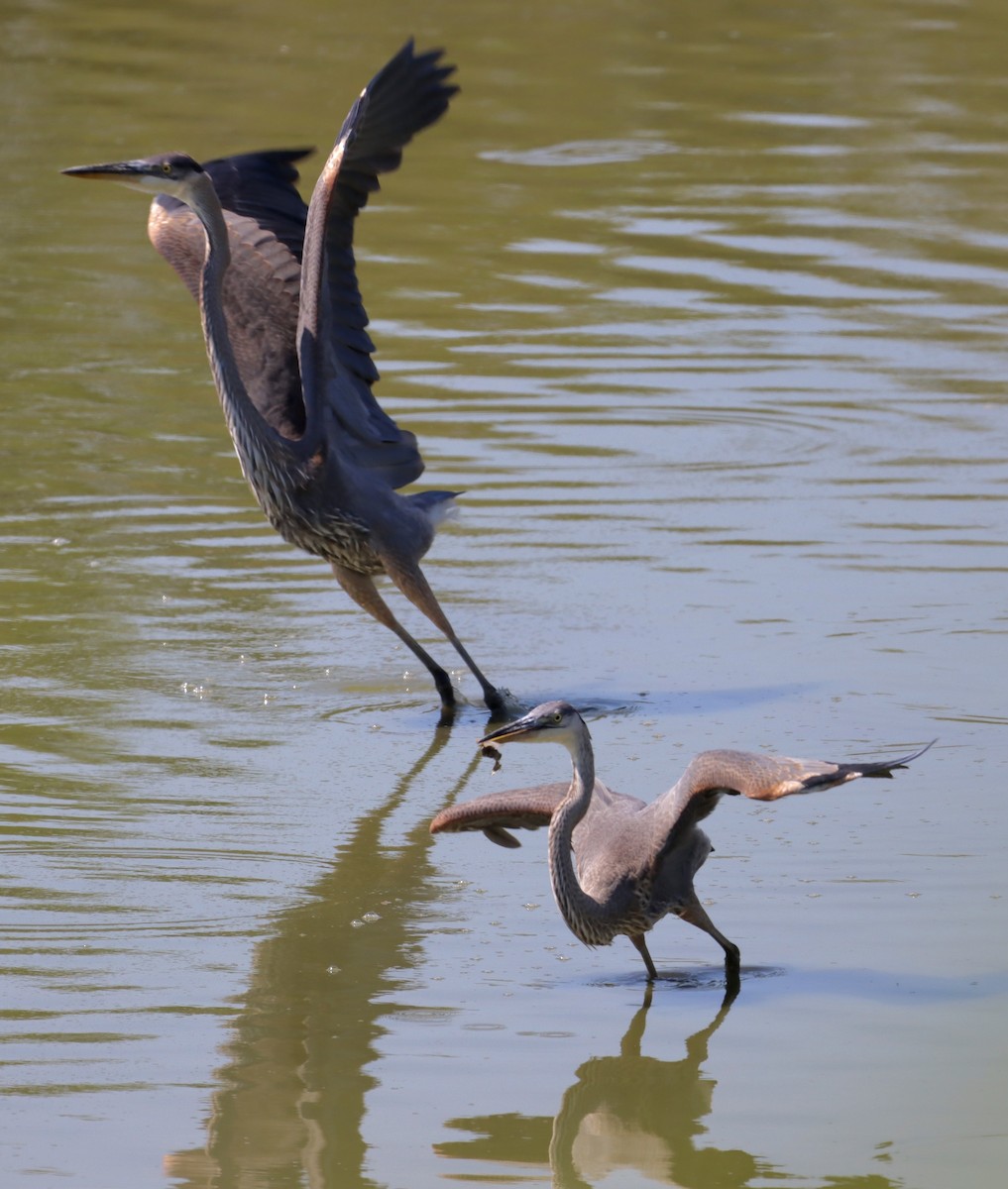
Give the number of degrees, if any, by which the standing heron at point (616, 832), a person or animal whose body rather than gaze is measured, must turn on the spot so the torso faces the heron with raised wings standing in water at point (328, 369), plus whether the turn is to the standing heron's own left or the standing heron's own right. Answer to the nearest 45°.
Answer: approximately 135° to the standing heron's own right

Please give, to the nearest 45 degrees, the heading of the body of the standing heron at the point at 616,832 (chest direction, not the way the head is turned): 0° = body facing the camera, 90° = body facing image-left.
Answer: approximately 45°
